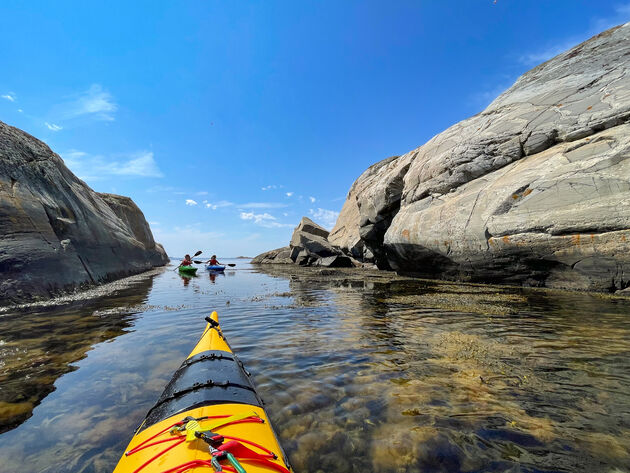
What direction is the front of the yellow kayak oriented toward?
away from the camera

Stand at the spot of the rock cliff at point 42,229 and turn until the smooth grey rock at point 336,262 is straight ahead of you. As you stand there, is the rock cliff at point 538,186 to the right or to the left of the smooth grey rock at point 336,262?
right

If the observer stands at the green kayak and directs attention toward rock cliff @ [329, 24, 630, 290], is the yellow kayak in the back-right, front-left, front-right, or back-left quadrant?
front-right

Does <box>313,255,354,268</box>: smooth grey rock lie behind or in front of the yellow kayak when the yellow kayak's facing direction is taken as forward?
in front

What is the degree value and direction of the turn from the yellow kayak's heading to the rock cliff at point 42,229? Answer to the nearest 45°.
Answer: approximately 45° to its left

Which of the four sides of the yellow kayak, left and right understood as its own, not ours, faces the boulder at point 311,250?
front

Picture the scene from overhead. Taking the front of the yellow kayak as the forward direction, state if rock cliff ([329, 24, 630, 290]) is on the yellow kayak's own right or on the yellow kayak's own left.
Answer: on the yellow kayak's own right

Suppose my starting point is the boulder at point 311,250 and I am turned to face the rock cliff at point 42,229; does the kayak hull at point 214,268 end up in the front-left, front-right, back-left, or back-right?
front-right

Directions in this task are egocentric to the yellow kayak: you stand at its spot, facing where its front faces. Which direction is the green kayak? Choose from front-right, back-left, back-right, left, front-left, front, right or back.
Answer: front
